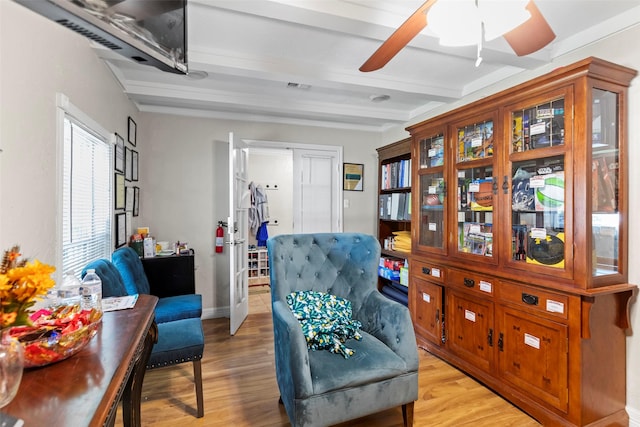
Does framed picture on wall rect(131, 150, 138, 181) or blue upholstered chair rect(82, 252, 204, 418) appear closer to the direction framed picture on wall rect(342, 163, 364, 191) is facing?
the blue upholstered chair

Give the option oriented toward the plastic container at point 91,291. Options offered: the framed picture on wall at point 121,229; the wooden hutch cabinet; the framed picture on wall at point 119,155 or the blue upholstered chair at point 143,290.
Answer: the wooden hutch cabinet

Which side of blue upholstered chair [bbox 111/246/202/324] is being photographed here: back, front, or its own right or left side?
right

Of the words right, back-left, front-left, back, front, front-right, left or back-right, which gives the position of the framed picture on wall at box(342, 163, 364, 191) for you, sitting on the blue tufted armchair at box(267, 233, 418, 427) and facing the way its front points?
back-left

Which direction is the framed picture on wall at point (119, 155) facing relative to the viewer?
to the viewer's right

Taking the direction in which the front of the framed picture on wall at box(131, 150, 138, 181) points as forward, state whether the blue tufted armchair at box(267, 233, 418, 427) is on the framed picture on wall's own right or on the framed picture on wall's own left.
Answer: on the framed picture on wall's own right

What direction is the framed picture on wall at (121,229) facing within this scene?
to the viewer's right

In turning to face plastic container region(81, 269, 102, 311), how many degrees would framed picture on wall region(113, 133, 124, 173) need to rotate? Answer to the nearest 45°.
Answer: approximately 90° to its right

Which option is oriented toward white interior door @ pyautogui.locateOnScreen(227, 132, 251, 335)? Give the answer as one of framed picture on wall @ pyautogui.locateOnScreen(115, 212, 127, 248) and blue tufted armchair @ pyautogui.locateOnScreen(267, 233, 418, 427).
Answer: the framed picture on wall

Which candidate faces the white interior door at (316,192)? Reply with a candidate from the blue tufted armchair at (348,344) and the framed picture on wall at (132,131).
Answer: the framed picture on wall

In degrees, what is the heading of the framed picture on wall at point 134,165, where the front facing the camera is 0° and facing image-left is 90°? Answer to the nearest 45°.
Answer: approximately 270°
